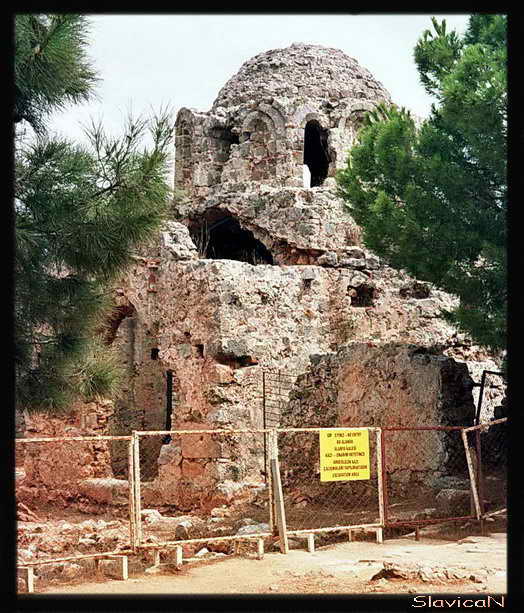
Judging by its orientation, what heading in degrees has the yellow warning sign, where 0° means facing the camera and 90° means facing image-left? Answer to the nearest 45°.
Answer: approximately 0°

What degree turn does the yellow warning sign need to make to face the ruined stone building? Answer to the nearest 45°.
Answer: approximately 180°

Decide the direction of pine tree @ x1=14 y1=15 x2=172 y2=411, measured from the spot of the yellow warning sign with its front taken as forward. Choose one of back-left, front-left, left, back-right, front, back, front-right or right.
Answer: right

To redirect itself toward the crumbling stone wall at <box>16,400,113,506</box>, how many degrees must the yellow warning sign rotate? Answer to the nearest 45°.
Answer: approximately 135° to its right

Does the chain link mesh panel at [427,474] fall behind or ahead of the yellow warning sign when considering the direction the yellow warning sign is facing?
behind
